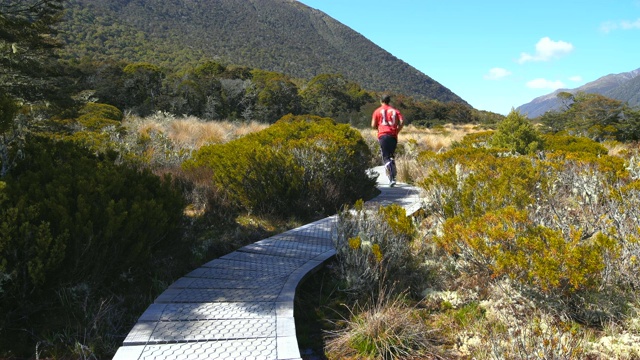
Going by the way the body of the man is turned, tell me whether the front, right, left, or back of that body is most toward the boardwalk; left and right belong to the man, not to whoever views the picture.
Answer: back

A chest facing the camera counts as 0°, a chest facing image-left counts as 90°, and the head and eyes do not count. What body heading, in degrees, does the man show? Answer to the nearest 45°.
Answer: approximately 180°

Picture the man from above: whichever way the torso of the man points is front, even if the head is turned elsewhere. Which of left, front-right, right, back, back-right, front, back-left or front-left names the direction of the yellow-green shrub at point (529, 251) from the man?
back

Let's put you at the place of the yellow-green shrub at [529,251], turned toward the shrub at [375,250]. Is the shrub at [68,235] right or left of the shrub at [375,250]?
left

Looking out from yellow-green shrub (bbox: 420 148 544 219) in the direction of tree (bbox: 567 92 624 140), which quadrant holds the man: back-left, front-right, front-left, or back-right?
front-left

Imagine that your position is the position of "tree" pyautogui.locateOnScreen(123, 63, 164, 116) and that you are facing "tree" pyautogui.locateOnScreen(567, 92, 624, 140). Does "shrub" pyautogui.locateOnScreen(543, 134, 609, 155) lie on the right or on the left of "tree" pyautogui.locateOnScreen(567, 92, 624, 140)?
right

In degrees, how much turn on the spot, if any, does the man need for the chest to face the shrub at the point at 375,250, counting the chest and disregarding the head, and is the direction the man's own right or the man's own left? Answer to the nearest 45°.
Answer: approximately 180°

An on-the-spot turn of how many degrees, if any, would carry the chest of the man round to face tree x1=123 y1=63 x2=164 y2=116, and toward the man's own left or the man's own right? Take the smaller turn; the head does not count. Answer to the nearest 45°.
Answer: approximately 45° to the man's own left

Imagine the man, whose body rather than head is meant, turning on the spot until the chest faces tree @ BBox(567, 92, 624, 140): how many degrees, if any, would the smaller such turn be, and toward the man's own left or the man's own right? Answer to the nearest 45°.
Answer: approximately 45° to the man's own right

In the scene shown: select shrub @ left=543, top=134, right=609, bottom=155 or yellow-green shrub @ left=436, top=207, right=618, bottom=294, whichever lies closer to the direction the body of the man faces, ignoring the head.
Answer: the shrub

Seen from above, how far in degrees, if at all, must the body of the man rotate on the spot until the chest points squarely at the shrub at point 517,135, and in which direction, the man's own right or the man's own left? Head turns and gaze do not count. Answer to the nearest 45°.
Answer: approximately 45° to the man's own right

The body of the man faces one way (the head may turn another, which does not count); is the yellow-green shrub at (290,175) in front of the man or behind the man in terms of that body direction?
behind

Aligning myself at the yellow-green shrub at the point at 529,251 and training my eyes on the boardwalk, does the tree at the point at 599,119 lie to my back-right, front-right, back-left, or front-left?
back-right

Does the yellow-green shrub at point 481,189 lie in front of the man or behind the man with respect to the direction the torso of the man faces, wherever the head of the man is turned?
behind
